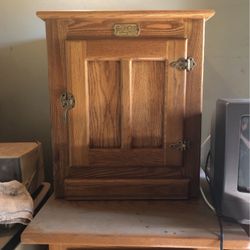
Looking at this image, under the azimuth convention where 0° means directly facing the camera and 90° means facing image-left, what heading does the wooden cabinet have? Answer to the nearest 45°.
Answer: approximately 0°
